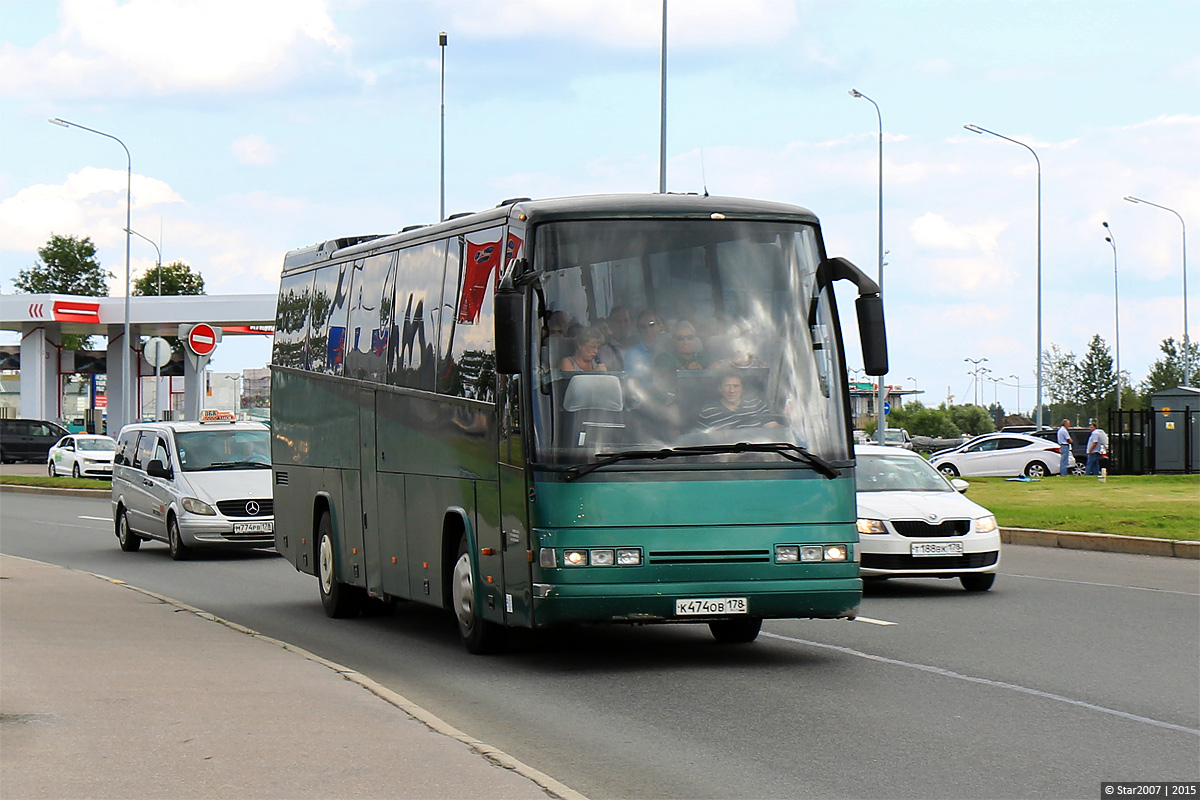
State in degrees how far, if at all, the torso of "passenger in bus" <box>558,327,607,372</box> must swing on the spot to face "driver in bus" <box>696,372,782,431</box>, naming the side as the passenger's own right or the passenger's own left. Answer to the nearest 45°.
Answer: approximately 45° to the passenger's own left

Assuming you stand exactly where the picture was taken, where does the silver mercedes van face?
facing the viewer and to the right of the viewer

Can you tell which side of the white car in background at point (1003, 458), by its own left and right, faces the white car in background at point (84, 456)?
front

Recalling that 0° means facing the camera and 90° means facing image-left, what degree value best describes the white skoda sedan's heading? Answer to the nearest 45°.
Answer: approximately 315°

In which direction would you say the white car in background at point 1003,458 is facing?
to the viewer's left

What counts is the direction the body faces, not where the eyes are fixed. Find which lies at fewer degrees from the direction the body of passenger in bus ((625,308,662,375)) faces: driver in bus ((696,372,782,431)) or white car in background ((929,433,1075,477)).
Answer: the driver in bus

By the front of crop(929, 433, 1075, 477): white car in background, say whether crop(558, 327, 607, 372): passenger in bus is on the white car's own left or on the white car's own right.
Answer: on the white car's own left

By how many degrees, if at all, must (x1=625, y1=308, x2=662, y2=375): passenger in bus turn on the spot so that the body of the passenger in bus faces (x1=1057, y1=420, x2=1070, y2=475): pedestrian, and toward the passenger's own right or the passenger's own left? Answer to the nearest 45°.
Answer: approximately 135° to the passenger's own left

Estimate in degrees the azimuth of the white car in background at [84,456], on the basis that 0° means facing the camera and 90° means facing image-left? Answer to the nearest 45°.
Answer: approximately 315°
